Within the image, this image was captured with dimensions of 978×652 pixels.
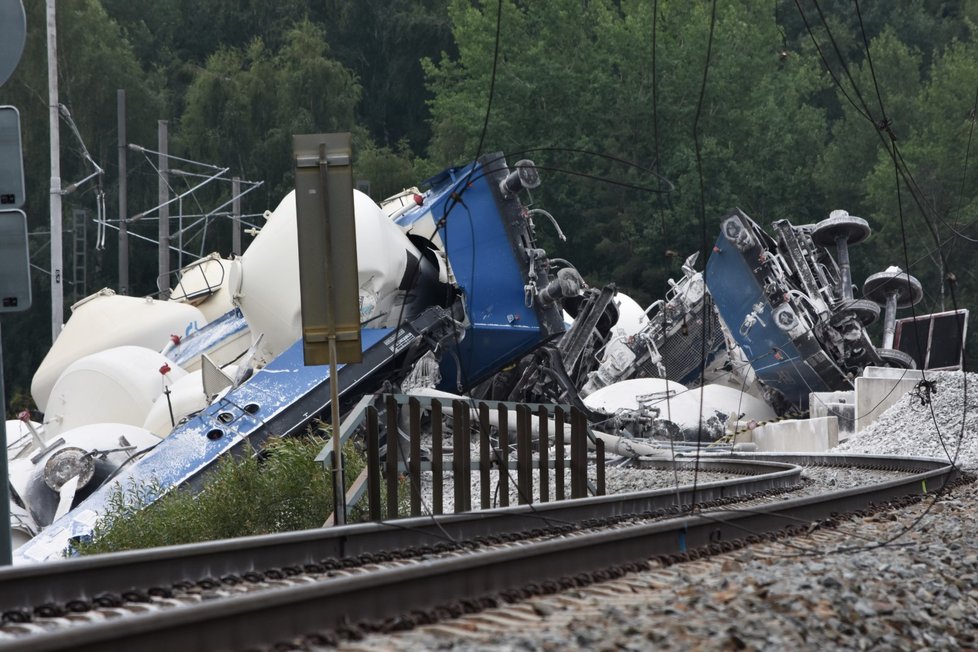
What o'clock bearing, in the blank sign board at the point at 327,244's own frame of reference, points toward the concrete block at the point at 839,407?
The concrete block is roughly at 1 o'clock from the blank sign board.

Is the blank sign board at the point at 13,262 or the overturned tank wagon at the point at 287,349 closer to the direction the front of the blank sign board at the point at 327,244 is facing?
the overturned tank wagon

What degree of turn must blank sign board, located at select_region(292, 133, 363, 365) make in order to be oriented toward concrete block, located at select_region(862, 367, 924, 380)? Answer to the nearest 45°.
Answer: approximately 45° to its right

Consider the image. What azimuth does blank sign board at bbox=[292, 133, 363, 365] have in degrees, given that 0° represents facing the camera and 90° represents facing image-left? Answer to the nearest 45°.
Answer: approximately 180°

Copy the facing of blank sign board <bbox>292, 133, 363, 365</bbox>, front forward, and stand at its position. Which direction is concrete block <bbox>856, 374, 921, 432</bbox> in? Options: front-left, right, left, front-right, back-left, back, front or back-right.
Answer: front-right

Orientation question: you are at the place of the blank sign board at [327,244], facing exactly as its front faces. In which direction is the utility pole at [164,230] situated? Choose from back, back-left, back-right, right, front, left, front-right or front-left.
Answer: front

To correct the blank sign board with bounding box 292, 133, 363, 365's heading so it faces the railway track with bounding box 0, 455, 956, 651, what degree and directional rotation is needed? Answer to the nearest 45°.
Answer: approximately 180°

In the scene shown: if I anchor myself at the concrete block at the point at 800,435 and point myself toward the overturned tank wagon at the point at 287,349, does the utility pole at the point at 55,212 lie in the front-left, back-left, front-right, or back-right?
front-right

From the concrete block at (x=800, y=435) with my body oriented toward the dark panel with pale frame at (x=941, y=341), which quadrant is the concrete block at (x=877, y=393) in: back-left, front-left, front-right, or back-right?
front-right

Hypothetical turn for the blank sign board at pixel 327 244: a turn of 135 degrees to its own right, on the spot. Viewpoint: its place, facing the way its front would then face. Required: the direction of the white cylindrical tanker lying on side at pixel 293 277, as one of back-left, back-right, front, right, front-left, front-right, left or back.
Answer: back-left

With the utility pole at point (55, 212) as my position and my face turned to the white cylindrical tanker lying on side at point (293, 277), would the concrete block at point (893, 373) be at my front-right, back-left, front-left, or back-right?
front-left
